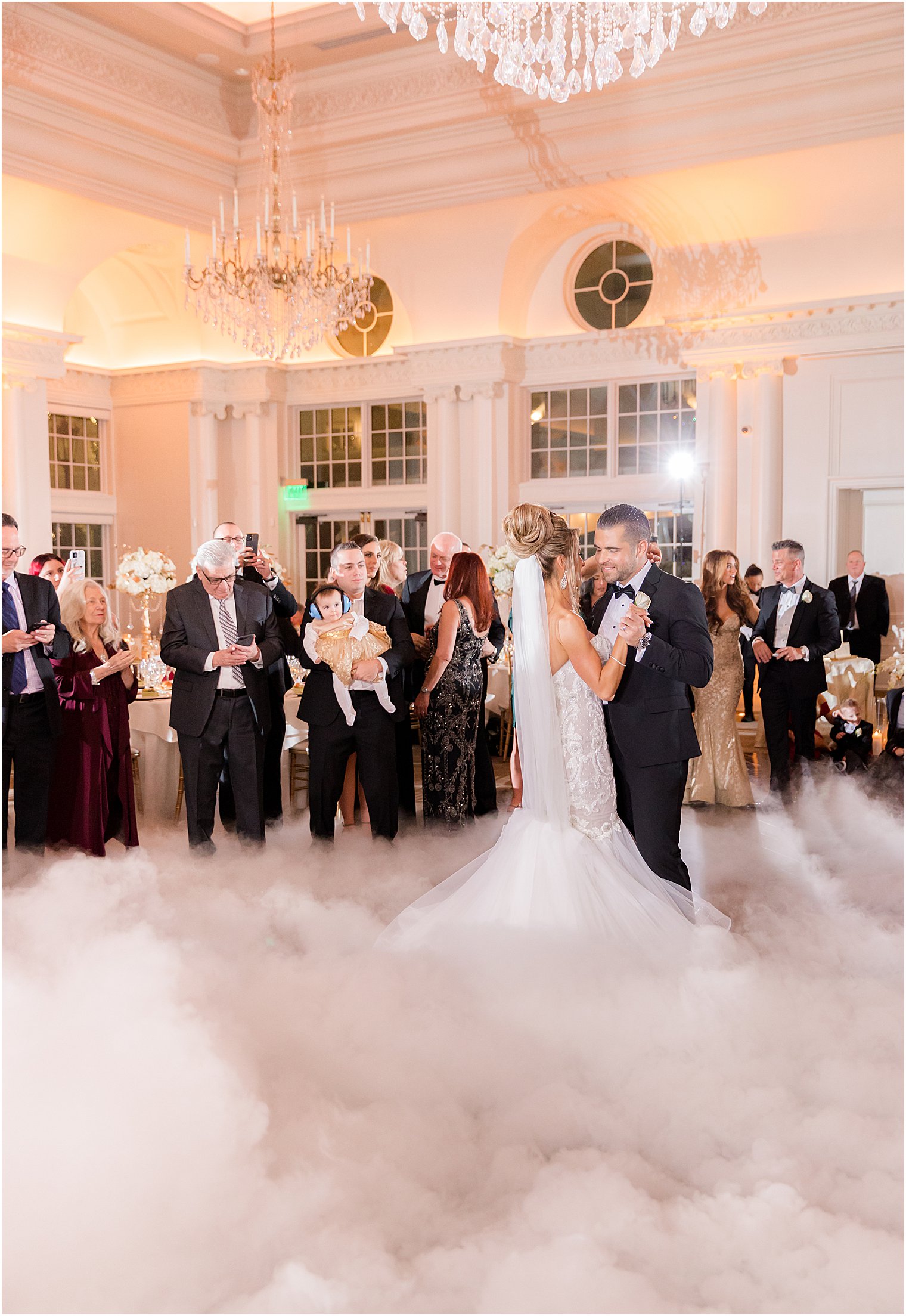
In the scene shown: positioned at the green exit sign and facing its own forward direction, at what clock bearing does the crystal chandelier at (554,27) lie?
The crystal chandelier is roughly at 12 o'clock from the green exit sign.

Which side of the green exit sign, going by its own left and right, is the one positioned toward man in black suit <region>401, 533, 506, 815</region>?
front

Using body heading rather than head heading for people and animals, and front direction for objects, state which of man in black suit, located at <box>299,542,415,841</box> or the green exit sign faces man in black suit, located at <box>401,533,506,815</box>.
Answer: the green exit sign

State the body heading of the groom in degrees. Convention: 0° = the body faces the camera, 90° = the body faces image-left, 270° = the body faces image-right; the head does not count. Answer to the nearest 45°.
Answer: approximately 45°

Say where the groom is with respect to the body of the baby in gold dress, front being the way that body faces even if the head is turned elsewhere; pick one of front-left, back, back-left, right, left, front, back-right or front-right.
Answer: front-left

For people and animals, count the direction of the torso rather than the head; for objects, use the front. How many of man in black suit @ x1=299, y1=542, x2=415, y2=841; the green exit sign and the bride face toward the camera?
2

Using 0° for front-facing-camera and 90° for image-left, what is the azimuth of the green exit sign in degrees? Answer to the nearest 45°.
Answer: approximately 0°

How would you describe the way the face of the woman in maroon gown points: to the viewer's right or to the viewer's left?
to the viewer's right

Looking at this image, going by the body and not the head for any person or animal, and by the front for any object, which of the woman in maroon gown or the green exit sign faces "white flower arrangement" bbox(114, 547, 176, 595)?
the green exit sign

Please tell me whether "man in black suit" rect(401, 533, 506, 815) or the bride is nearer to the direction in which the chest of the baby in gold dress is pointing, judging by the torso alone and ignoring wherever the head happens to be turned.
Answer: the bride

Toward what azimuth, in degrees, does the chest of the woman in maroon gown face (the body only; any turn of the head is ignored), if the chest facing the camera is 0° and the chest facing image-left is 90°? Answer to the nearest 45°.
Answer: approximately 315°
